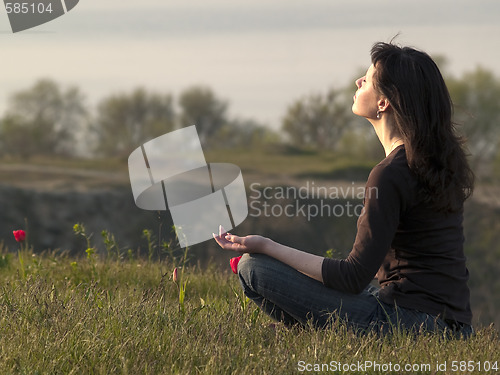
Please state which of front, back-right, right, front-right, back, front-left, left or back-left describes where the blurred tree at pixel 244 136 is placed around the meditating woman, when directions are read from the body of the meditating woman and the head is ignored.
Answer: front-right

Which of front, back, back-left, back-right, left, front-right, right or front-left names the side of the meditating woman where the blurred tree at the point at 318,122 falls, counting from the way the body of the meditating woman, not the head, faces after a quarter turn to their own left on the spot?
back-right

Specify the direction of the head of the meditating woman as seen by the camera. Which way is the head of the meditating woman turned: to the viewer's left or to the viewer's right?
to the viewer's left

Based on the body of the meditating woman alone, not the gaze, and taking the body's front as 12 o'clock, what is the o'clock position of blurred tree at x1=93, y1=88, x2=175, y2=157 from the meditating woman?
The blurred tree is roughly at 1 o'clock from the meditating woman.

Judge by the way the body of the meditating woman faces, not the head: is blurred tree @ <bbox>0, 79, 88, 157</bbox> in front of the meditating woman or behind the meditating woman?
in front

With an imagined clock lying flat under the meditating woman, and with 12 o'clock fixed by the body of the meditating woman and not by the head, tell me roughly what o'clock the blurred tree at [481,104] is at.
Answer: The blurred tree is roughly at 2 o'clock from the meditating woman.

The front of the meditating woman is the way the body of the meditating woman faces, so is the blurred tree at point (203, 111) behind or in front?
in front

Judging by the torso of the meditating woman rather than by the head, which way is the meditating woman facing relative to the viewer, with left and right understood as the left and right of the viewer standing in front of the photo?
facing away from the viewer and to the left of the viewer
